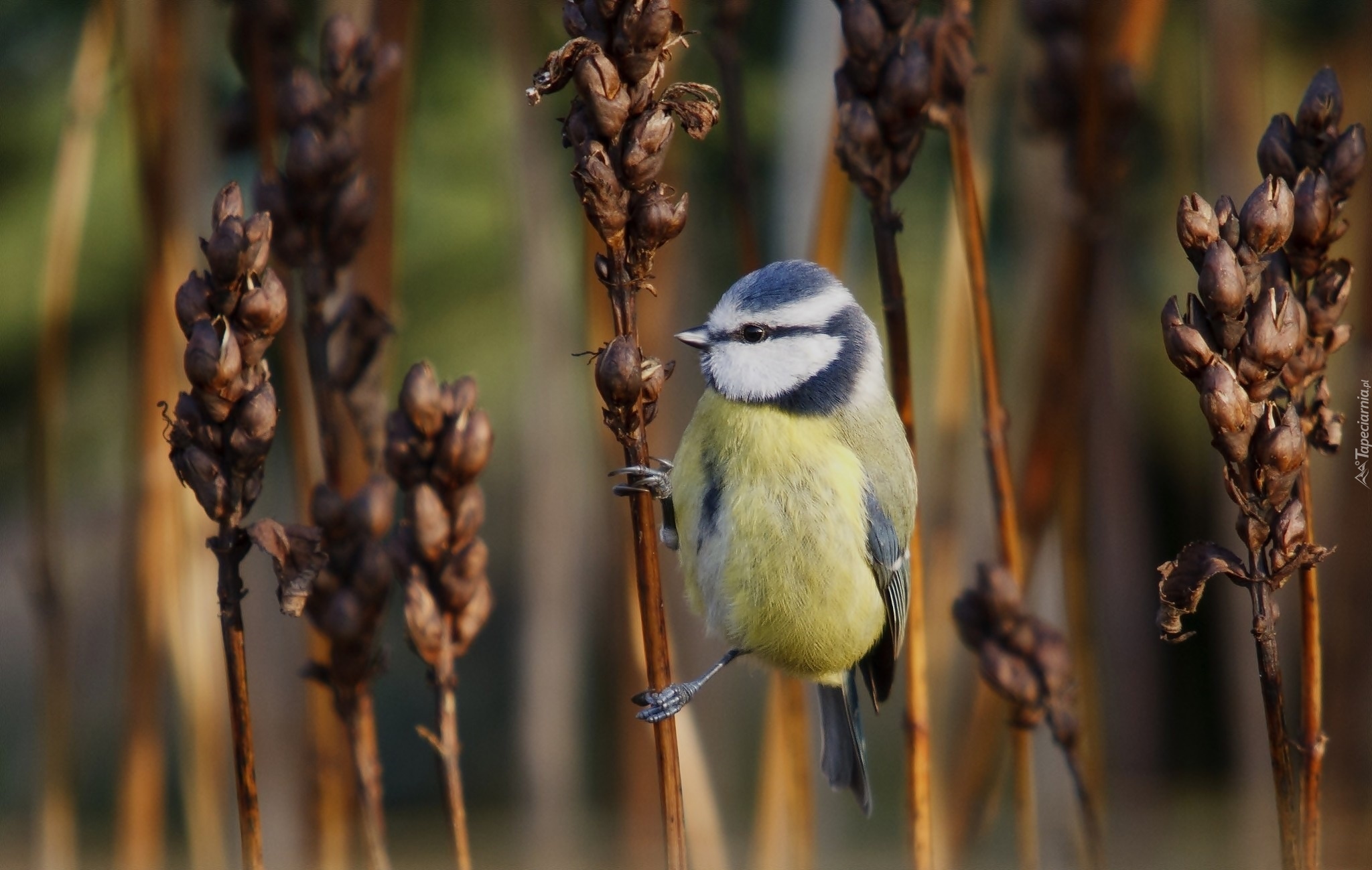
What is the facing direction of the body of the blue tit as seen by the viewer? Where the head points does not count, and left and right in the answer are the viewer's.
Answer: facing the viewer and to the left of the viewer

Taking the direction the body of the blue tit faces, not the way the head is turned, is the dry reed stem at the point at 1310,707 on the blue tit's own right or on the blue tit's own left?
on the blue tit's own left
